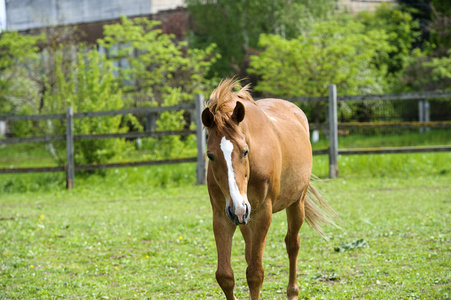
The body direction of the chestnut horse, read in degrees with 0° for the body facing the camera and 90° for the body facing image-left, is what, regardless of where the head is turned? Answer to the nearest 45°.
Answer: approximately 45°

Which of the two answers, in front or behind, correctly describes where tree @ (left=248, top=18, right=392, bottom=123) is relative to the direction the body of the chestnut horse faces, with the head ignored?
behind

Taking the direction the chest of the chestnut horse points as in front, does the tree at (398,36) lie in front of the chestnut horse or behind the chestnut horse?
behind

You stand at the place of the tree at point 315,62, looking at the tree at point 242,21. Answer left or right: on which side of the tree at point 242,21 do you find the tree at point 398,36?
right

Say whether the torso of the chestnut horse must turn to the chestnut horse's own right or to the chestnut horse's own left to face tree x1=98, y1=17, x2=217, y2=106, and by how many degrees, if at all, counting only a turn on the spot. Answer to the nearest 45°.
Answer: approximately 135° to the chestnut horse's own right

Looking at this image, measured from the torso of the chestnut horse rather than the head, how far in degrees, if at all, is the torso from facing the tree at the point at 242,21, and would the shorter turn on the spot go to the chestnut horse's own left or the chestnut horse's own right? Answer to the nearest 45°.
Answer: approximately 135° to the chestnut horse's own right

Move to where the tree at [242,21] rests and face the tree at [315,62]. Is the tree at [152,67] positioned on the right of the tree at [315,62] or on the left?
right
